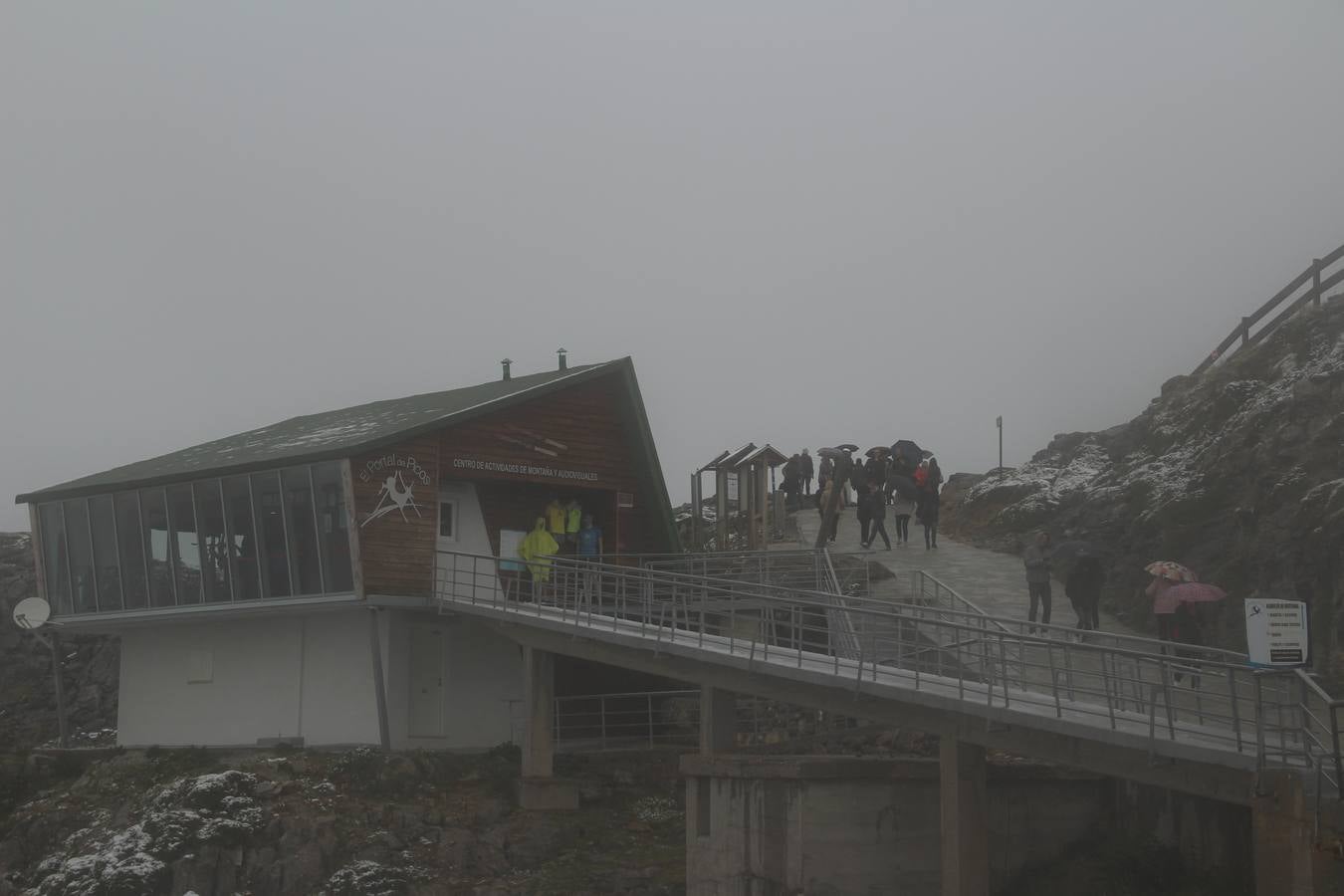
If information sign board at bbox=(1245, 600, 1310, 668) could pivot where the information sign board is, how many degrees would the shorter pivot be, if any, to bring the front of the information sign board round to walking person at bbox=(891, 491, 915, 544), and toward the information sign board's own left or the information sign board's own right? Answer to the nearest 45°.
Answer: approximately 135° to the information sign board's own right

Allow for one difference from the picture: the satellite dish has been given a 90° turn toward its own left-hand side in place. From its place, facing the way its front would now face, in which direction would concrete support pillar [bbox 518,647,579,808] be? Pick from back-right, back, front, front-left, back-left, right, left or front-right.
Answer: front

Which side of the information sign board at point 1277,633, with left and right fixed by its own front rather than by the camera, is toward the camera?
front

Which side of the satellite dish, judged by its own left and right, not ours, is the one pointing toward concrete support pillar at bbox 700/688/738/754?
left

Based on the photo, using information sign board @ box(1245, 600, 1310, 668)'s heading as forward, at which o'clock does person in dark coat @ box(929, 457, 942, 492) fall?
The person in dark coat is roughly at 5 o'clock from the information sign board.

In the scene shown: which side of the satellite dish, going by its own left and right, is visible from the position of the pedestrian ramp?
left

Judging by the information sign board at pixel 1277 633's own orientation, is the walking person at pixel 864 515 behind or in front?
behind

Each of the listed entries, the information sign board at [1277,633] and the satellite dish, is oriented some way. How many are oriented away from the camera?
0

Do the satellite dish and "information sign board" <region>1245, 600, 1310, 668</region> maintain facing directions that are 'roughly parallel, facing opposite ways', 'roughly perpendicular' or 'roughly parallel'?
roughly parallel
